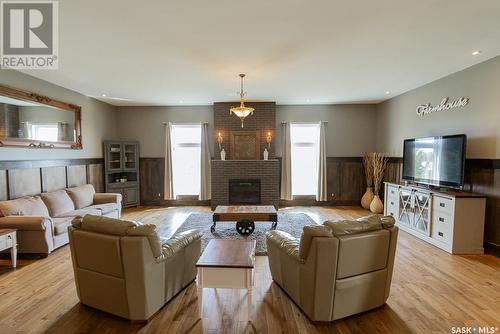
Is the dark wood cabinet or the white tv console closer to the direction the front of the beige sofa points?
the white tv console

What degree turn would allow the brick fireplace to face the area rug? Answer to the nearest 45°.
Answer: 0° — it already faces it

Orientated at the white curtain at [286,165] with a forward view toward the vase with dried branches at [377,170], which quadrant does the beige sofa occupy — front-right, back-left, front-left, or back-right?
back-right

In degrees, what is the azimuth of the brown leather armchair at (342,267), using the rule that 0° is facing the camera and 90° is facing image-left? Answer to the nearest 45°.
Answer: approximately 135°

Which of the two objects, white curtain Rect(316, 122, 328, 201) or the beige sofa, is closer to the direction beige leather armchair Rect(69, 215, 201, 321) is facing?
the white curtain

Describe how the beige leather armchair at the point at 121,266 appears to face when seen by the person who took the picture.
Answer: facing away from the viewer and to the right of the viewer
